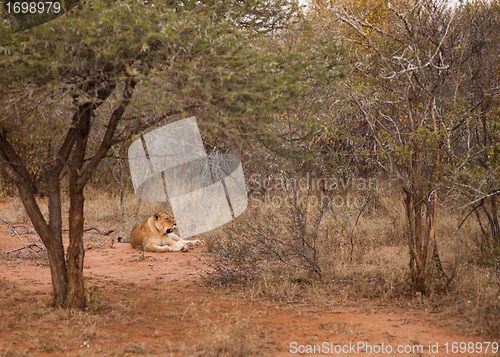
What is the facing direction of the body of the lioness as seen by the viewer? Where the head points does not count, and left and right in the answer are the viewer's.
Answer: facing the viewer and to the right of the viewer
